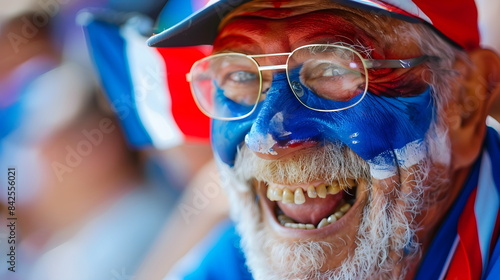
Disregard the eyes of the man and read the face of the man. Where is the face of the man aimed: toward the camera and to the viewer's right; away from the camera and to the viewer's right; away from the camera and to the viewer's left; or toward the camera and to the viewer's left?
toward the camera and to the viewer's left

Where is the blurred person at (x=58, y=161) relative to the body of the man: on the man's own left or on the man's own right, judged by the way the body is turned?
on the man's own right

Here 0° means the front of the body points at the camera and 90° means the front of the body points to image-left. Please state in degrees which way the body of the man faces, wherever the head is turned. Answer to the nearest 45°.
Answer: approximately 45°
